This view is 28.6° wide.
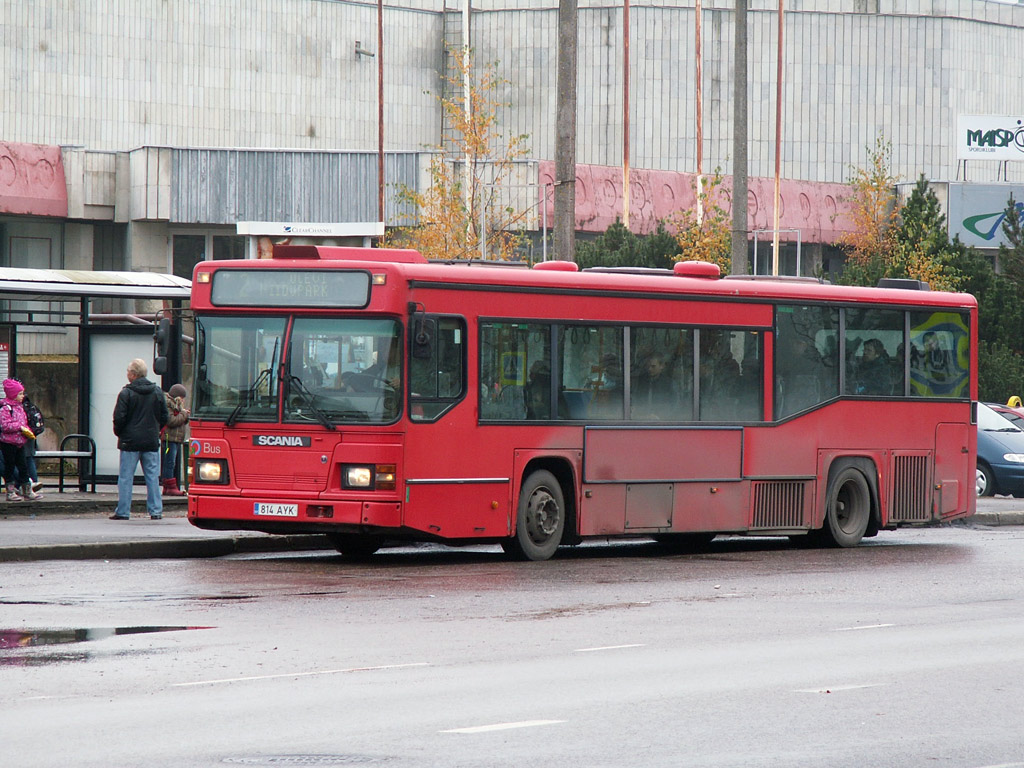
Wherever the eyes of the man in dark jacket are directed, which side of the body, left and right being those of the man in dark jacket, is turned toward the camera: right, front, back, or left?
back

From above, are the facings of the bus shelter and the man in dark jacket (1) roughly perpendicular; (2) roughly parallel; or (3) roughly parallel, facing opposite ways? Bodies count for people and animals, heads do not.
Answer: roughly parallel, facing opposite ways

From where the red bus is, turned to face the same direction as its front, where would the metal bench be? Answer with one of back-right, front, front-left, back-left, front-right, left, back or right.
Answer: right

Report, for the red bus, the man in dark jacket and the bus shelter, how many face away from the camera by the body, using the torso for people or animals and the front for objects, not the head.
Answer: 1

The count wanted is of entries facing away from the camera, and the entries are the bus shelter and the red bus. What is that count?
0

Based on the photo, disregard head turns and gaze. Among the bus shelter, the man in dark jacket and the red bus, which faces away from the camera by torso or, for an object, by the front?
the man in dark jacket

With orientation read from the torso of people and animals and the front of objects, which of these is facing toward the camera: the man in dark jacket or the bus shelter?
the bus shelter

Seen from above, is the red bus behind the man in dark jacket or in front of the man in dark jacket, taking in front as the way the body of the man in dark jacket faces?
behind

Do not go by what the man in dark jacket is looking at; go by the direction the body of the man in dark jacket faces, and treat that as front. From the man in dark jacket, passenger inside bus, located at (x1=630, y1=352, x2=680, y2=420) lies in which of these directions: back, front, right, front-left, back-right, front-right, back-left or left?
back-right

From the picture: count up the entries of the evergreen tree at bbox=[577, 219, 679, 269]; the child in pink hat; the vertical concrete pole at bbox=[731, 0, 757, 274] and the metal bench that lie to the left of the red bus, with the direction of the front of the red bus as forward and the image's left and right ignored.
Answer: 0

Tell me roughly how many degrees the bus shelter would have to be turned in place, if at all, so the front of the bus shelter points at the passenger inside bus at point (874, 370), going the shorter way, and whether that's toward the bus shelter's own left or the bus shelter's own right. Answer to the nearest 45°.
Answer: approximately 45° to the bus shelter's own left

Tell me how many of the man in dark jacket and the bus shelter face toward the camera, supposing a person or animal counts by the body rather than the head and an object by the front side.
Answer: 1

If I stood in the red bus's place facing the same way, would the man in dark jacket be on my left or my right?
on my right

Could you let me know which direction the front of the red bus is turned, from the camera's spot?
facing the viewer and to the left of the viewer

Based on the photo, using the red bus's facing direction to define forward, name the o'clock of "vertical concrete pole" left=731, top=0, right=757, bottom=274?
The vertical concrete pole is roughly at 5 o'clock from the red bus.

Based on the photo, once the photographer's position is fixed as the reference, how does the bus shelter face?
facing the viewer

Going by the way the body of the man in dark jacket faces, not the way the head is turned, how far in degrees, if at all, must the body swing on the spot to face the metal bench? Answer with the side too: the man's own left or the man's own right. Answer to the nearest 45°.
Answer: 0° — they already face it

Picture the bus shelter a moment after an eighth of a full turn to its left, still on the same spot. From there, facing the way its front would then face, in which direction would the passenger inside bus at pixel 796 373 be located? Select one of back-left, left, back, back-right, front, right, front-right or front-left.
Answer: front

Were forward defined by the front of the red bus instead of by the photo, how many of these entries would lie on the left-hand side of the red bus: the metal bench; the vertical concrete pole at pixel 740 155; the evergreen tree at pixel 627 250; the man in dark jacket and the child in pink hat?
0

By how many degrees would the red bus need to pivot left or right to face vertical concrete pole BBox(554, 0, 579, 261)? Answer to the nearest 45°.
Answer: approximately 135° to its right

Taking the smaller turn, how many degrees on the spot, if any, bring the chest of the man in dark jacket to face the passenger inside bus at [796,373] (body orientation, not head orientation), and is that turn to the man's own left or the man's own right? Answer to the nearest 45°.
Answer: approximately 135° to the man's own right

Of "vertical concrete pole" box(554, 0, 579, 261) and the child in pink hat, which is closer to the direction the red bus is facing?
the child in pink hat
